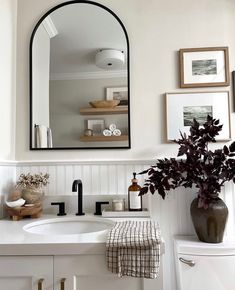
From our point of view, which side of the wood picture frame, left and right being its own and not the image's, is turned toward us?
front

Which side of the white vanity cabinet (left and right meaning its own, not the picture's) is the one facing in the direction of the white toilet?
left

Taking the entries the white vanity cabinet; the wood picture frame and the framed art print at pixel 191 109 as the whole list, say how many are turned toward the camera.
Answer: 3

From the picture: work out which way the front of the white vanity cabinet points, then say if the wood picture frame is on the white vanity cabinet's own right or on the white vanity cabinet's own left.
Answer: on the white vanity cabinet's own left

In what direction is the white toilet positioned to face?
toward the camera

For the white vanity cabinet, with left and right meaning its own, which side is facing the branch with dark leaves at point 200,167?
left

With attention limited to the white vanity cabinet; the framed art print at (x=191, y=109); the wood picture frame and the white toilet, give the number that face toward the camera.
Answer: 4

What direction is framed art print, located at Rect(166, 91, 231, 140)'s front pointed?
toward the camera
